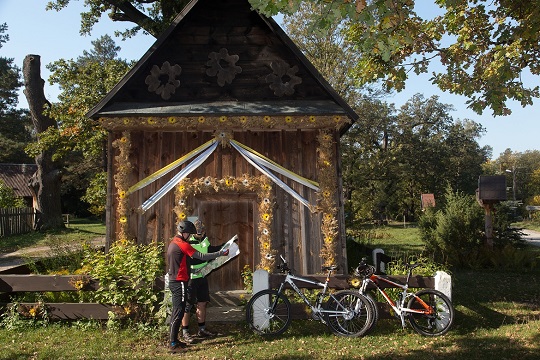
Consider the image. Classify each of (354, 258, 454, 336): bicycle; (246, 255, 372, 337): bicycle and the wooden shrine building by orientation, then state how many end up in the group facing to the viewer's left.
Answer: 2

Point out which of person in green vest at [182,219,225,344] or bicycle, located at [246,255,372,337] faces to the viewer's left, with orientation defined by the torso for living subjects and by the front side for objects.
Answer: the bicycle

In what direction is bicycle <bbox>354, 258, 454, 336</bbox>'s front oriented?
to the viewer's left

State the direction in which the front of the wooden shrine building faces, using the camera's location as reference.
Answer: facing the viewer

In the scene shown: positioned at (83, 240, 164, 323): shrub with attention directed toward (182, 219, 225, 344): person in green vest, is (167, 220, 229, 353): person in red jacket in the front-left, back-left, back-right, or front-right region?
front-right

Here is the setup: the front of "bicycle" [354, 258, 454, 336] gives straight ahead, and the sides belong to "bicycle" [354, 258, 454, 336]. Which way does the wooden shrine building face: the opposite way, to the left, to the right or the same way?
to the left

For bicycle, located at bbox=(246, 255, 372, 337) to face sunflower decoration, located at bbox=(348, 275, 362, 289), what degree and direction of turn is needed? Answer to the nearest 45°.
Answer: approximately 135° to its right

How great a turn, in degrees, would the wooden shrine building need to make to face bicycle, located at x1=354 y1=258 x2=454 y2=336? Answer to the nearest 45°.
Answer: approximately 45° to its left

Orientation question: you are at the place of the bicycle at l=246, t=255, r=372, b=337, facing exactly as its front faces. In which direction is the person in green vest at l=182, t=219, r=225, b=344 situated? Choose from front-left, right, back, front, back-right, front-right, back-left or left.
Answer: front

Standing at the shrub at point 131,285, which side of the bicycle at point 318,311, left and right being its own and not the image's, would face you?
front

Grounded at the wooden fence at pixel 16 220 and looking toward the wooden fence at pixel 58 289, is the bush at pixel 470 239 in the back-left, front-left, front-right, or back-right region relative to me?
front-left

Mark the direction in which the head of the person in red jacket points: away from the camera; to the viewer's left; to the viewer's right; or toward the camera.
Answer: to the viewer's right

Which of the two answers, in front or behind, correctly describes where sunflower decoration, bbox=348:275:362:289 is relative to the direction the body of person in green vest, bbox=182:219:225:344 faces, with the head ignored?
in front

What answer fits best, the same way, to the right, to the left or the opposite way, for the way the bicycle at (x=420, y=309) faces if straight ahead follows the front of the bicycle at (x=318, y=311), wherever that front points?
the same way

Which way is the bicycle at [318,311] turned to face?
to the viewer's left

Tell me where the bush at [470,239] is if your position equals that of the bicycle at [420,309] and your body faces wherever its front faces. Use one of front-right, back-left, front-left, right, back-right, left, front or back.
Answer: right

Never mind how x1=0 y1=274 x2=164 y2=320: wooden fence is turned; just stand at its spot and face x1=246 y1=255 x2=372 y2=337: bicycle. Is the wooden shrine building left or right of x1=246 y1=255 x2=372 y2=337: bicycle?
left

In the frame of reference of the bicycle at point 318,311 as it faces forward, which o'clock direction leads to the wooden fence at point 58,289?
The wooden fence is roughly at 12 o'clock from the bicycle.

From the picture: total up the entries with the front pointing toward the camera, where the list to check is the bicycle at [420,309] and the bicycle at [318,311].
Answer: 0

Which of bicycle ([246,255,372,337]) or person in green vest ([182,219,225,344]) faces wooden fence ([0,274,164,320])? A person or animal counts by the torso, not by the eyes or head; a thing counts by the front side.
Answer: the bicycle
